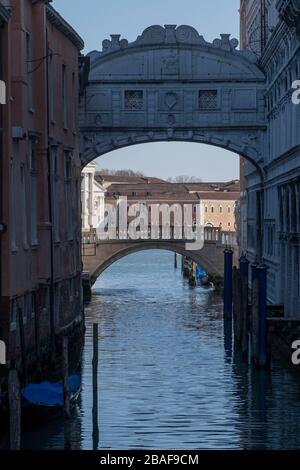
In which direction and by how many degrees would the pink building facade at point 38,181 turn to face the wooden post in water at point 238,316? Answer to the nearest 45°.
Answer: approximately 45° to its left

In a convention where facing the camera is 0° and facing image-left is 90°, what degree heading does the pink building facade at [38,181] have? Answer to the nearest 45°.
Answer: approximately 270°

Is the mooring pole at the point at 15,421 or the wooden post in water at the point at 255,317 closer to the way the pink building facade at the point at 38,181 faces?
the wooden post in water

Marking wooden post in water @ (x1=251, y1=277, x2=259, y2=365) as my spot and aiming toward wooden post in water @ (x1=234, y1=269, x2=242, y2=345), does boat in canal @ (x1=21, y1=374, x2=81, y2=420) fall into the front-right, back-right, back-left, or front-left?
back-left

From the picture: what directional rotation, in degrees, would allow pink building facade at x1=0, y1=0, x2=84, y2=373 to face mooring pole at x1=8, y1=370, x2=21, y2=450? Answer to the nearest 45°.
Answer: approximately 90° to its right
